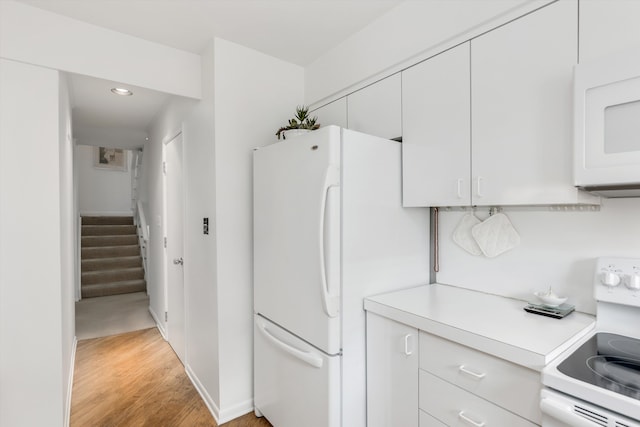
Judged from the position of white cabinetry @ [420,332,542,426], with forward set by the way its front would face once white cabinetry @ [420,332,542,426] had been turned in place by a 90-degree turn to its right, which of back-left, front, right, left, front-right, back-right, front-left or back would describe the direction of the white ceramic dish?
right

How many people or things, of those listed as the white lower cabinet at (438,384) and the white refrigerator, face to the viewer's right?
0

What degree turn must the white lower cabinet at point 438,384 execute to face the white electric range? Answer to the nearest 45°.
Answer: approximately 135° to its left

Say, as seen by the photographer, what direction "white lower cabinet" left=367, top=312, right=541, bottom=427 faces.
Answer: facing the viewer and to the left of the viewer

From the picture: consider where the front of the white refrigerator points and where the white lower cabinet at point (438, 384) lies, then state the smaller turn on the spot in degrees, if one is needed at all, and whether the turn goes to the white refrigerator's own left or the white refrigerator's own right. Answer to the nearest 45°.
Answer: approximately 90° to the white refrigerator's own left

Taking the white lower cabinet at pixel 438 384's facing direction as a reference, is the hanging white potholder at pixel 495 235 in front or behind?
behind

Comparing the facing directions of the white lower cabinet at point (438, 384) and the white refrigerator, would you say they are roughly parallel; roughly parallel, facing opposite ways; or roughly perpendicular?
roughly parallel

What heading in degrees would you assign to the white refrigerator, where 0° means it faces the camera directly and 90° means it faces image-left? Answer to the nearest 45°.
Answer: approximately 45°

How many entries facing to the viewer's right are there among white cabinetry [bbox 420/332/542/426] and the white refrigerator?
0

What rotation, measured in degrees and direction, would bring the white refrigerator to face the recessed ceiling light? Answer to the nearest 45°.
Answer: approximately 90° to its right

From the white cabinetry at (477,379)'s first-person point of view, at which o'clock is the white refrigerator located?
The white refrigerator is roughly at 2 o'clock from the white cabinetry.
